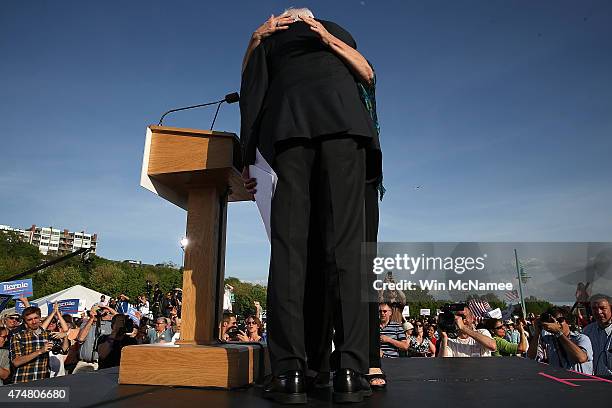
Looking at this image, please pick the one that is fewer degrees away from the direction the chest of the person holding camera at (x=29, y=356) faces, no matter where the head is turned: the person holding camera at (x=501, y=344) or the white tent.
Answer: the person holding camera

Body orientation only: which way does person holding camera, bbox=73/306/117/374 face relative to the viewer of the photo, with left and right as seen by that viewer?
facing the viewer and to the right of the viewer

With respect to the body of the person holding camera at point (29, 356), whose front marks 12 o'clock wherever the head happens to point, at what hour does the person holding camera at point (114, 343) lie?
the person holding camera at point (114, 343) is roughly at 9 o'clock from the person holding camera at point (29, 356).

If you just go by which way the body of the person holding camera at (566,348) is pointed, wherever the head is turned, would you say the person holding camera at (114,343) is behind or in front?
in front

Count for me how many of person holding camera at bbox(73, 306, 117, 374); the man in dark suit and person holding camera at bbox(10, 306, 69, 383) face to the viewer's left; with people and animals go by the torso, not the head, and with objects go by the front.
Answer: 0

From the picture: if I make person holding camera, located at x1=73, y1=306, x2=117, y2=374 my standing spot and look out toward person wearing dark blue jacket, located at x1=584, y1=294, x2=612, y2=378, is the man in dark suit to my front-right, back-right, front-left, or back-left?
front-right

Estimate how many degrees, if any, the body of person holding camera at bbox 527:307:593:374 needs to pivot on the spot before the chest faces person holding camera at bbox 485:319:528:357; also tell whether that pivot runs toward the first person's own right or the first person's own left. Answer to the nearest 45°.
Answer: approximately 135° to the first person's own right

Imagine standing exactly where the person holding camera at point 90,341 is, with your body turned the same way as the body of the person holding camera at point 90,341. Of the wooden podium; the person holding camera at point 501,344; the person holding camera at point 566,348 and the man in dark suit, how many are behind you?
0

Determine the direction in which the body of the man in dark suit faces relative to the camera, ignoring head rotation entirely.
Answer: away from the camera

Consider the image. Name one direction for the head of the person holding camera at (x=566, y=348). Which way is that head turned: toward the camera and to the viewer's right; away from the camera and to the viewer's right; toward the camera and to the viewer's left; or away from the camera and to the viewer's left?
toward the camera and to the viewer's left

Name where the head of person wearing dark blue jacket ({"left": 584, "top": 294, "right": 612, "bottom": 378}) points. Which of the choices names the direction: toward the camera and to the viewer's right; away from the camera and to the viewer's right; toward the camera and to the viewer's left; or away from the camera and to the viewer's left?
toward the camera and to the viewer's left

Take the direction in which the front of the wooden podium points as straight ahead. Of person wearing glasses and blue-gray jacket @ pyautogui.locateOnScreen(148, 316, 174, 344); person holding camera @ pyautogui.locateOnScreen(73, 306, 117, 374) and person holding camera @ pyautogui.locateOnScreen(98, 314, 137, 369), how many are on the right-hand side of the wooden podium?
3

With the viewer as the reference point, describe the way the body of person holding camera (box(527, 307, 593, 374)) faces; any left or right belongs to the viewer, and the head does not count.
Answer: facing the viewer and to the left of the viewer

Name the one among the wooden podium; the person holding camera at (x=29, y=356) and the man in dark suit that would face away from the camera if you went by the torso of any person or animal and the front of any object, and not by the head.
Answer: the man in dark suit
